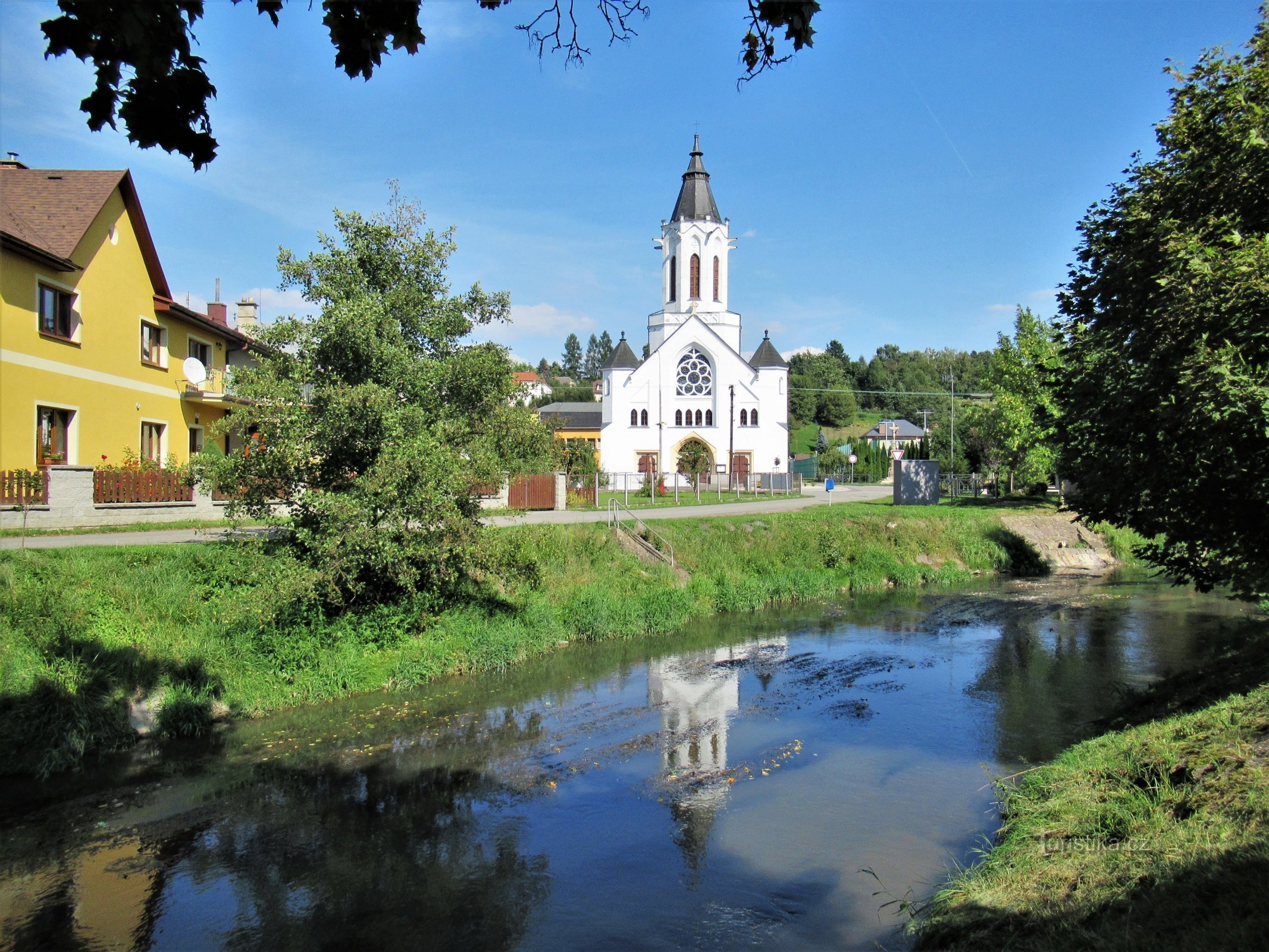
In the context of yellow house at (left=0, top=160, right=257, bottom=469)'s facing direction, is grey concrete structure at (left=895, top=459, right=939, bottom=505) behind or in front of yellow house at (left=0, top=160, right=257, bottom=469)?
in front

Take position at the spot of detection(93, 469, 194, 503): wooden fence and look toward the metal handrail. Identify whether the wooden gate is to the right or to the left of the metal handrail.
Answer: left

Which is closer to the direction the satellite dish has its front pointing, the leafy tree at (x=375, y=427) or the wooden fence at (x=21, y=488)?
the leafy tree

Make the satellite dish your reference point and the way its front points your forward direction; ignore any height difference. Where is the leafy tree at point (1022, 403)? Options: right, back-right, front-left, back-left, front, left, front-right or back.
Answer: front-left

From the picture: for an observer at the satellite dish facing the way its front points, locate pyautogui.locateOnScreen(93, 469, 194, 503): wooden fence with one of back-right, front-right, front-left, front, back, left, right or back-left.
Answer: front-right

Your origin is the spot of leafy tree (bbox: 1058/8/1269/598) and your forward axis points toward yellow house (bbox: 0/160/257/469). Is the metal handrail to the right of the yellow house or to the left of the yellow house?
right

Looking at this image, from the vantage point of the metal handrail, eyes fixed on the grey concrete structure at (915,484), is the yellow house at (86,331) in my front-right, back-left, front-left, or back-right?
back-left

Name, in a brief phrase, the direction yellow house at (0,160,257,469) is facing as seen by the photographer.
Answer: facing the viewer and to the right of the viewer

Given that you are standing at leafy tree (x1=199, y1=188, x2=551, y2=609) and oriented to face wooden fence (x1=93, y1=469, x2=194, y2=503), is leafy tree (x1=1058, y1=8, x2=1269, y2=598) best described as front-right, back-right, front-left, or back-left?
back-right

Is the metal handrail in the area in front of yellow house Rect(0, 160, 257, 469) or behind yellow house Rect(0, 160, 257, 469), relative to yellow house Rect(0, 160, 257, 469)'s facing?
in front

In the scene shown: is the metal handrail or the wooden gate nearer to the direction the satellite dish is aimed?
the metal handrail

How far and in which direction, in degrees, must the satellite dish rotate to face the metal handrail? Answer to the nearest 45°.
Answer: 0° — it already faces it

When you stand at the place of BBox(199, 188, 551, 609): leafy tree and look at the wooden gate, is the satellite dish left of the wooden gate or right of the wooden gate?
left

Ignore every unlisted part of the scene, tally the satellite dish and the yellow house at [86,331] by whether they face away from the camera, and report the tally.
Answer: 0

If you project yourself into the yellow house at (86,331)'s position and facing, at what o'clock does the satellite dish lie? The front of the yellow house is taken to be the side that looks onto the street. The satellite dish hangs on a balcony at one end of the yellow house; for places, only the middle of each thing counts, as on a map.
The satellite dish is roughly at 9 o'clock from the yellow house.

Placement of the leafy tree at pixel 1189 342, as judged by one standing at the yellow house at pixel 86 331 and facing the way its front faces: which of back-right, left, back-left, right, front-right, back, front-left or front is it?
front
